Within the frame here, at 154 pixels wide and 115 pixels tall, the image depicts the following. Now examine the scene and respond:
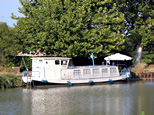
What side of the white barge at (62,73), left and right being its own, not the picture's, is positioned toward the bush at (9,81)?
back

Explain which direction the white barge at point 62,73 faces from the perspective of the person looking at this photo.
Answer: facing to the right of the viewer
